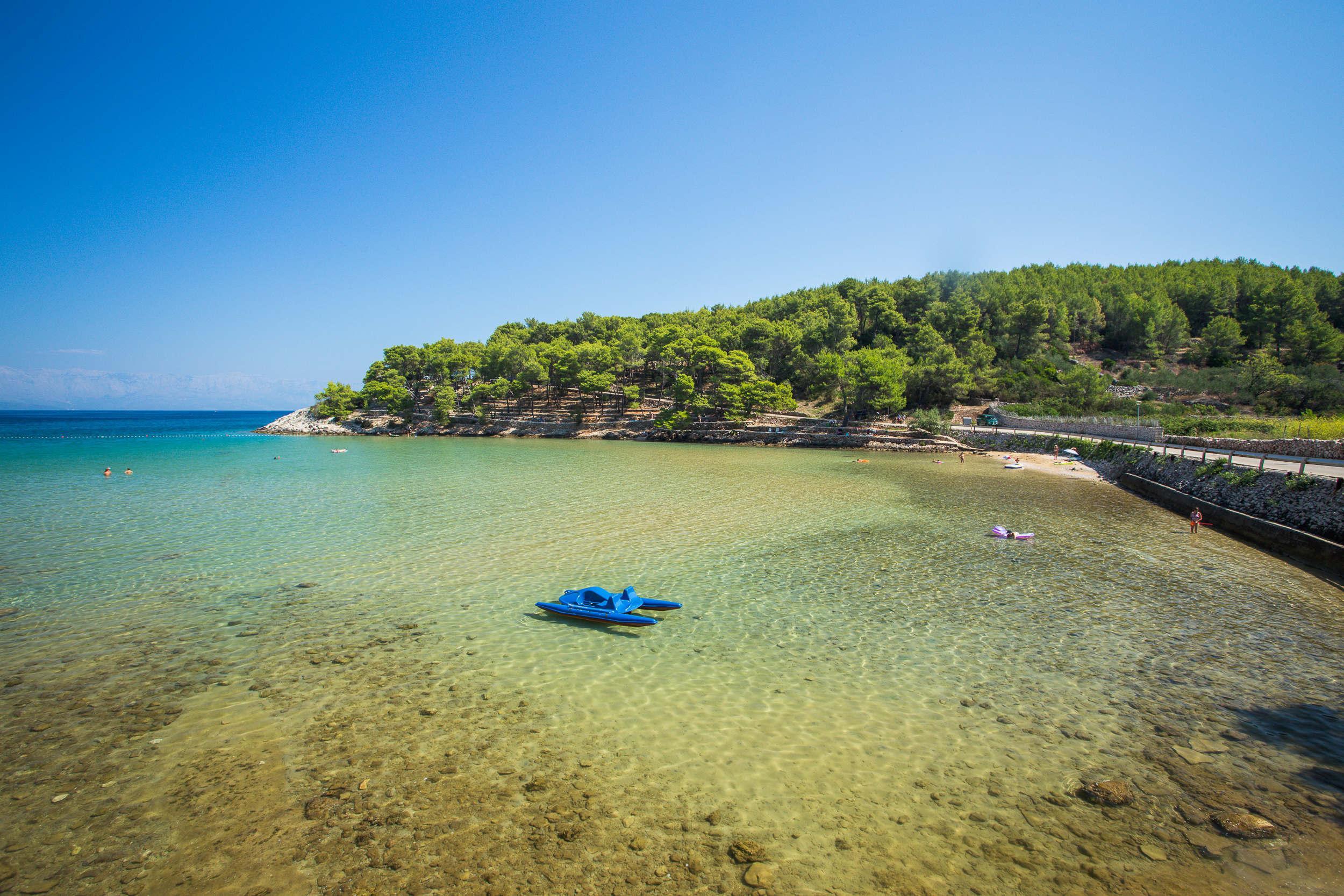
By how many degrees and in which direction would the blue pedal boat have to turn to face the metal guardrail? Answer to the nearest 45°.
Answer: approximately 90° to its right

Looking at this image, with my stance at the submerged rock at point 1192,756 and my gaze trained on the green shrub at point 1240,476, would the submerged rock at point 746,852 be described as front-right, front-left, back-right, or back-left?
back-left

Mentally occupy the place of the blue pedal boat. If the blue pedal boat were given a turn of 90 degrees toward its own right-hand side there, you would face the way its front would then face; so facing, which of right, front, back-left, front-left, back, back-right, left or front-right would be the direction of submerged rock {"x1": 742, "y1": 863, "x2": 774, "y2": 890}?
back-right

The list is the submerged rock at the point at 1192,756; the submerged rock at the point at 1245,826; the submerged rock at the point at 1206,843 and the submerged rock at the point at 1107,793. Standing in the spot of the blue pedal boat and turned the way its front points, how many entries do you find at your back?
4

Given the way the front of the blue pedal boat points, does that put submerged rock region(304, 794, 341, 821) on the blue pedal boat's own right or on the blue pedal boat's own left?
on the blue pedal boat's own left

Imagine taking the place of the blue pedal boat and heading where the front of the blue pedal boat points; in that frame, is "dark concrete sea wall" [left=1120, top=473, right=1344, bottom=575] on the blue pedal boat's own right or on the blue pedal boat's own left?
on the blue pedal boat's own right

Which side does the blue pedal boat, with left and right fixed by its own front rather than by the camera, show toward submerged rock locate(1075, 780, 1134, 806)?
back

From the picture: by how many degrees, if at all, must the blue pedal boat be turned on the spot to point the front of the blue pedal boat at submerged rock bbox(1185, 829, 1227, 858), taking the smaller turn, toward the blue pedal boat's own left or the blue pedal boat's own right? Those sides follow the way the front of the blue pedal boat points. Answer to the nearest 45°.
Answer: approximately 180°
